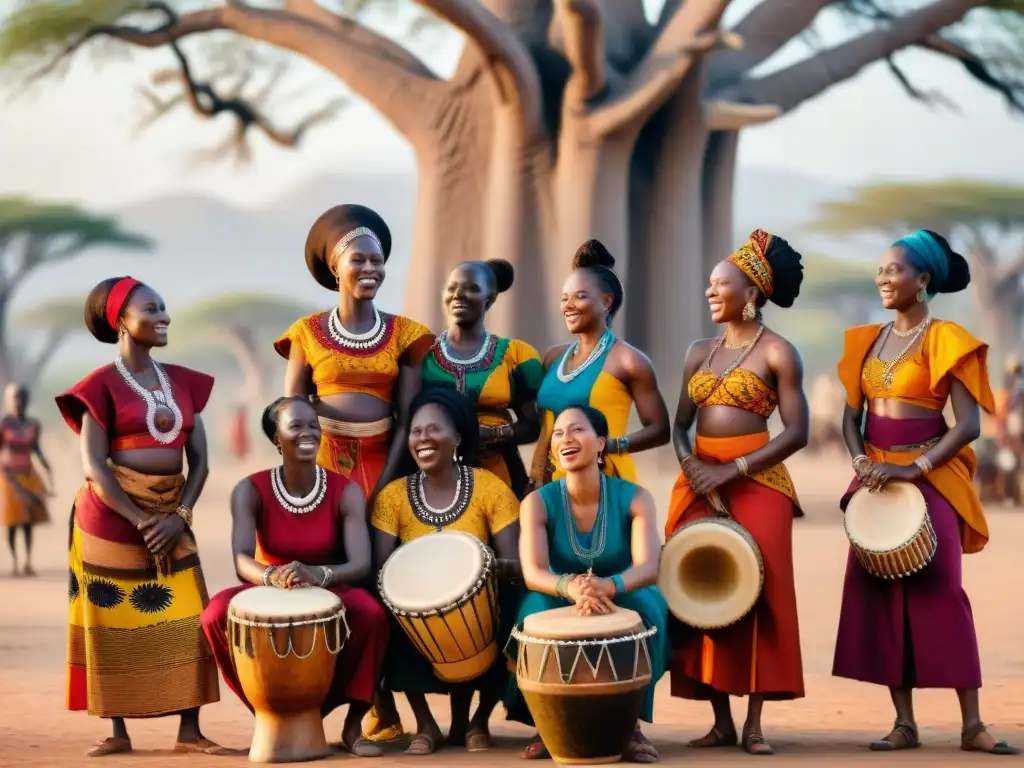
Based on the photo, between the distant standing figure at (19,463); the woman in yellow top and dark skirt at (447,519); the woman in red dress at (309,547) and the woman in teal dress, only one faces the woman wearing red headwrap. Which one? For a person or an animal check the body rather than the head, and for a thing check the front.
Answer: the distant standing figure

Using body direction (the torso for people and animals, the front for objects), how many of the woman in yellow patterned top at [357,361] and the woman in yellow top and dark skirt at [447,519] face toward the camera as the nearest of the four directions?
2

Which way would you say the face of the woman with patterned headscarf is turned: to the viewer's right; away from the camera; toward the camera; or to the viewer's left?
to the viewer's left

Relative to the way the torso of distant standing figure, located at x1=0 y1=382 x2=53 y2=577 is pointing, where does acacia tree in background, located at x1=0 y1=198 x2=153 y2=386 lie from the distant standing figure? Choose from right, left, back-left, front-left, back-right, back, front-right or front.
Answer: back

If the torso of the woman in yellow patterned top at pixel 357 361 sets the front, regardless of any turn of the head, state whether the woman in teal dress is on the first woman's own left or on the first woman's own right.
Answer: on the first woman's own left

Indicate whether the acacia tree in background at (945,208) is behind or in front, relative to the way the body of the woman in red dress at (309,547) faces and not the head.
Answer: behind

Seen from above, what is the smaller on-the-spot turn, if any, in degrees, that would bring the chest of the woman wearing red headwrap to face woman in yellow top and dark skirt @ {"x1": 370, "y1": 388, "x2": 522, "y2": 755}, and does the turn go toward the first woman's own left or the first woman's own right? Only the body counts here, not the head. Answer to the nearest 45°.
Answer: approximately 45° to the first woman's own left

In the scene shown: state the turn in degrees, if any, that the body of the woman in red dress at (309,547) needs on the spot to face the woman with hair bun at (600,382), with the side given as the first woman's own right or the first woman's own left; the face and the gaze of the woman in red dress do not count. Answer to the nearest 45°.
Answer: approximately 90° to the first woman's own left
